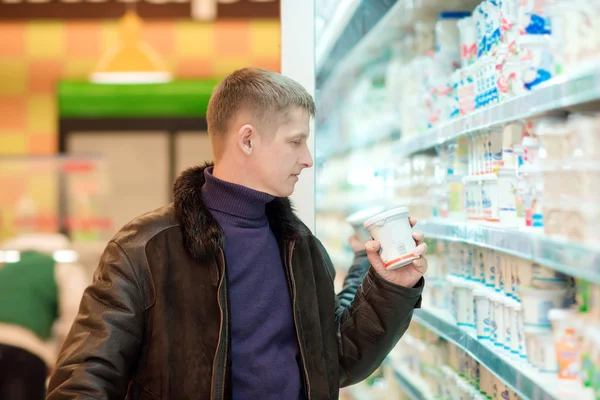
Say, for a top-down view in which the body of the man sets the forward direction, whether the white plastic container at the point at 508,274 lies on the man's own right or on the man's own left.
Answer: on the man's own left

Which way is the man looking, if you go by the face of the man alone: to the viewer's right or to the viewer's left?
to the viewer's right

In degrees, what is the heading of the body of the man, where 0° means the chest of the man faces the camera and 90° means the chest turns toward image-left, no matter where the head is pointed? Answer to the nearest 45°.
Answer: approximately 315°

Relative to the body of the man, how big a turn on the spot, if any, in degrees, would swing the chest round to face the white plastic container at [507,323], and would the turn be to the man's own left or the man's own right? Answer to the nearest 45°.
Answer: approximately 45° to the man's own left

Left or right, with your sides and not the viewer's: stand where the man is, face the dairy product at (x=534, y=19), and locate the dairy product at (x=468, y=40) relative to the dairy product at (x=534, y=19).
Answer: left

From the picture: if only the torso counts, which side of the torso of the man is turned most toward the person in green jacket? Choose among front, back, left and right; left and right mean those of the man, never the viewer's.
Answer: back

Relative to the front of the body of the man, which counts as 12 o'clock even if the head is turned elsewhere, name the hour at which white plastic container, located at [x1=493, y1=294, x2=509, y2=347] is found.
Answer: The white plastic container is roughly at 10 o'clock from the man.

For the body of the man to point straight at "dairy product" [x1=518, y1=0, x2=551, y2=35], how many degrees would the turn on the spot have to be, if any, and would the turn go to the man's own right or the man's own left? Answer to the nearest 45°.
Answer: approximately 45° to the man's own left

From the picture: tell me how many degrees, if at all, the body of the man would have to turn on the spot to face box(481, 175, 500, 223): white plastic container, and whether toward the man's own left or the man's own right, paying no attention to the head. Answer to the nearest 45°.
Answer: approximately 45° to the man's own left
